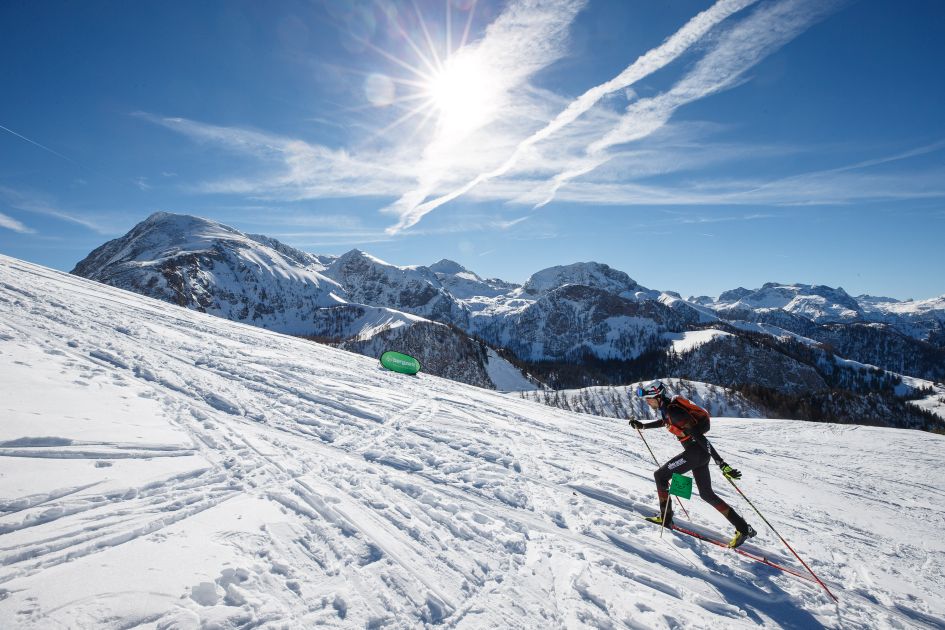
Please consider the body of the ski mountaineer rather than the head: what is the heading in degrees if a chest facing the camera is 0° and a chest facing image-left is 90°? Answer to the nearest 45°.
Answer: approximately 90°

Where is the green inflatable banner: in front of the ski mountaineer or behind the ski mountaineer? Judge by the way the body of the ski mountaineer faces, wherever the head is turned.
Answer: in front
